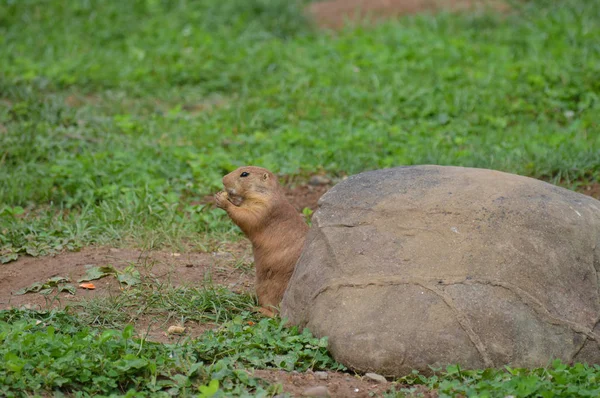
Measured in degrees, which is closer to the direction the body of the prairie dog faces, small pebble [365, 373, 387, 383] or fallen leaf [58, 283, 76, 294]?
the fallen leaf

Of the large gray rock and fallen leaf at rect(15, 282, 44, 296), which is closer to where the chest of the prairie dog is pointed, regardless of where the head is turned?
the fallen leaf

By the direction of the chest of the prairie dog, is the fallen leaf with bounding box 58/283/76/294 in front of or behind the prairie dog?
in front

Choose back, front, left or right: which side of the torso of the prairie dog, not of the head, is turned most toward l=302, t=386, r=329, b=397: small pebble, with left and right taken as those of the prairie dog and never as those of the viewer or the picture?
left

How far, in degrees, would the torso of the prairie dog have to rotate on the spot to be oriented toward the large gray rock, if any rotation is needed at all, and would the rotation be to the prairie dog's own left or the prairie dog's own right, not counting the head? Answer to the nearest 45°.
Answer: approximately 135° to the prairie dog's own left

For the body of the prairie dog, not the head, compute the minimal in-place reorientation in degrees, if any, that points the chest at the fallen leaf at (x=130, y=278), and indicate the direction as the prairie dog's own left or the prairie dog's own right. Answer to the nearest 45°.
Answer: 0° — it already faces it

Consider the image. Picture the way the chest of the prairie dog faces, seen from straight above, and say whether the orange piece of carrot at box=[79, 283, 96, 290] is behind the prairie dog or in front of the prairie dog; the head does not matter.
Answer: in front

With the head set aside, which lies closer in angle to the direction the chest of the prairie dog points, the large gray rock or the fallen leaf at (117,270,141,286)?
the fallen leaf

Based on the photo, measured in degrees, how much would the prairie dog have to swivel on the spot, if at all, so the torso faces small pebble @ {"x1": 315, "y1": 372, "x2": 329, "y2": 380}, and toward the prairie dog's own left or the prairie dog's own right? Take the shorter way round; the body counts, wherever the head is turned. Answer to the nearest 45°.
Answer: approximately 90° to the prairie dog's own left

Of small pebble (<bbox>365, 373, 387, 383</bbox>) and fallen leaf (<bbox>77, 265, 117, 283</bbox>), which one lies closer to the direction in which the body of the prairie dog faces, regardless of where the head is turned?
the fallen leaf

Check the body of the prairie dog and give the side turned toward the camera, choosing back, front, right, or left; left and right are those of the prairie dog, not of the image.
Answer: left

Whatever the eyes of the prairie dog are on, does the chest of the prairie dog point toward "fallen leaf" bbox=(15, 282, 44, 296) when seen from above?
yes
